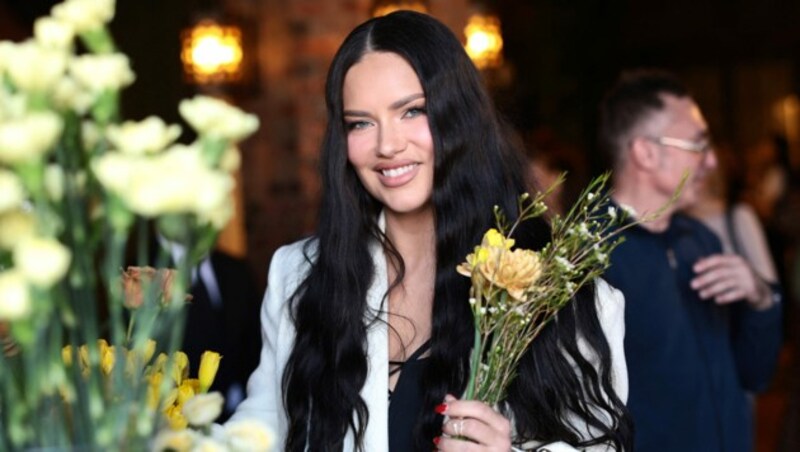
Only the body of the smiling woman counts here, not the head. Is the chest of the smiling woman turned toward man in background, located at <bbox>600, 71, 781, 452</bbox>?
no

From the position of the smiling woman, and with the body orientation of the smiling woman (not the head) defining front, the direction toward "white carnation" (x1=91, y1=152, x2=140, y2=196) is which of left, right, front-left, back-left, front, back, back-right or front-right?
front

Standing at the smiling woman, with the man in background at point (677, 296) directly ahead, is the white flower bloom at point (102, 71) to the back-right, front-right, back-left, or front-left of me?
back-right

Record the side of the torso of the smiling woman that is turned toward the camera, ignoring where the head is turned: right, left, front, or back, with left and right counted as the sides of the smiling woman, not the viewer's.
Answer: front

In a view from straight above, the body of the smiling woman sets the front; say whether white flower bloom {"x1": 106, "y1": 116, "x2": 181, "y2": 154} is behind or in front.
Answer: in front

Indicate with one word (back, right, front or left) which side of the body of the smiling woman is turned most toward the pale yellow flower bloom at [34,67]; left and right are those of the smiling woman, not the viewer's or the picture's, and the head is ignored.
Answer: front

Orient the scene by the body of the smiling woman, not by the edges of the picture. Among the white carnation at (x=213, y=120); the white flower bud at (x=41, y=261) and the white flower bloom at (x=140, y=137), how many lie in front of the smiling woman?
3

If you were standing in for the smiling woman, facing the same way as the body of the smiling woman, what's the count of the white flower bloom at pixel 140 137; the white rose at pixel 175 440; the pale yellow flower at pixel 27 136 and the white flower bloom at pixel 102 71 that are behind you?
0

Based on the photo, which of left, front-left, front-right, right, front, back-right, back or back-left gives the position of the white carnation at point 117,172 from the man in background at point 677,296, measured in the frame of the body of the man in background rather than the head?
front-right

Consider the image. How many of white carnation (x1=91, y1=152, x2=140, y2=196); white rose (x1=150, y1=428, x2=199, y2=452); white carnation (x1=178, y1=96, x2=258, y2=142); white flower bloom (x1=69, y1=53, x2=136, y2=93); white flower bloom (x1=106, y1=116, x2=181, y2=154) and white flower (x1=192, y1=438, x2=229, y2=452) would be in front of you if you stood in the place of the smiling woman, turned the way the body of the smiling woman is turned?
6

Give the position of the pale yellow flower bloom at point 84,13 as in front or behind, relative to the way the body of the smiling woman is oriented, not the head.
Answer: in front

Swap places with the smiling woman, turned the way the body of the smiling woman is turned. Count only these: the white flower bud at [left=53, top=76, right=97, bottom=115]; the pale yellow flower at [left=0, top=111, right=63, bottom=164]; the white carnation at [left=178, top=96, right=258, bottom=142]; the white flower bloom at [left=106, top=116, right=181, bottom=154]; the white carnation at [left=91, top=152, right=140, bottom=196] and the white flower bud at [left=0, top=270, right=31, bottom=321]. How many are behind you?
0

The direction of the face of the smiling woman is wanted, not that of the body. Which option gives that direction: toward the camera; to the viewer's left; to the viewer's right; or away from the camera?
toward the camera

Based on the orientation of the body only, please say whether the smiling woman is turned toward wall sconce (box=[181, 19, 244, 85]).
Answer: no

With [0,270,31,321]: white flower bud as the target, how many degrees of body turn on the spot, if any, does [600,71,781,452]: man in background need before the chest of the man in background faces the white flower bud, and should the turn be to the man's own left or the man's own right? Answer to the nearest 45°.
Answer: approximately 45° to the man's own right

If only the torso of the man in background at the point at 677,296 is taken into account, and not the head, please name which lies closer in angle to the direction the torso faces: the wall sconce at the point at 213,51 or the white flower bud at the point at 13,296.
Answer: the white flower bud

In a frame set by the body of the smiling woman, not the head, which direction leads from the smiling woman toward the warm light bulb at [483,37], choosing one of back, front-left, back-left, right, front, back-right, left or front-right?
back
